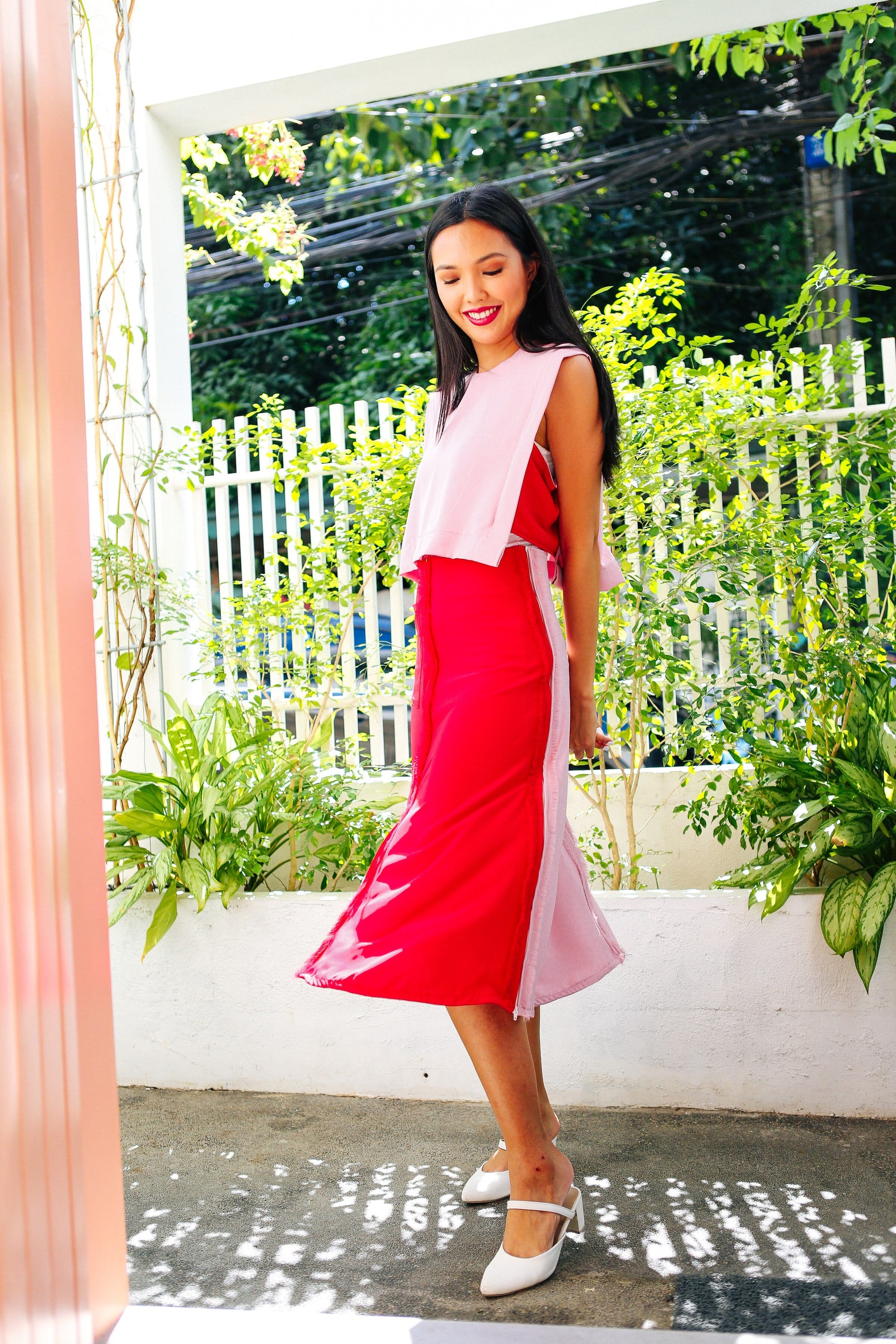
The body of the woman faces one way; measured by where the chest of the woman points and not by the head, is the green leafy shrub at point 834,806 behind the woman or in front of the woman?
behind

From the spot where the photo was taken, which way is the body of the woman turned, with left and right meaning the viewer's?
facing the viewer and to the left of the viewer

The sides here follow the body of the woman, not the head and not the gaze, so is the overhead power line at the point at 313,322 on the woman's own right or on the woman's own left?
on the woman's own right

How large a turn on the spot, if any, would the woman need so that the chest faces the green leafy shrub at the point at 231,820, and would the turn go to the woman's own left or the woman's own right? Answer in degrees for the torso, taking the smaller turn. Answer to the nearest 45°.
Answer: approximately 90° to the woman's own right

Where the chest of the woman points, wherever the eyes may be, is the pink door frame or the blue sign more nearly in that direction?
the pink door frame

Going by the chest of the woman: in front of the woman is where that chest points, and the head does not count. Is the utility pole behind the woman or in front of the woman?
behind

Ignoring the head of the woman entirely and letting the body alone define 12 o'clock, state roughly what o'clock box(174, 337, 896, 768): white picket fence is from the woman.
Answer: The white picket fence is roughly at 4 o'clock from the woman.

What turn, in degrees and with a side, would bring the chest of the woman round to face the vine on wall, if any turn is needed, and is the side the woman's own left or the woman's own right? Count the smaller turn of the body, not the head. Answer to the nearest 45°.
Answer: approximately 90° to the woman's own right

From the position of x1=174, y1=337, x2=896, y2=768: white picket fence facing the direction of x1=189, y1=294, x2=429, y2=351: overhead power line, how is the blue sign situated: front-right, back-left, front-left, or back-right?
front-right

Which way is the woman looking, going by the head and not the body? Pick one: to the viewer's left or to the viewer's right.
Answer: to the viewer's left

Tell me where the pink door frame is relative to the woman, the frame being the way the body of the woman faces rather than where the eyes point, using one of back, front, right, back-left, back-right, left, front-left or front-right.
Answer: front

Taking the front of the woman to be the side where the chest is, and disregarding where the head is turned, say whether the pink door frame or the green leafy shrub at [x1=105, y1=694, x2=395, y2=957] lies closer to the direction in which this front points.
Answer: the pink door frame
